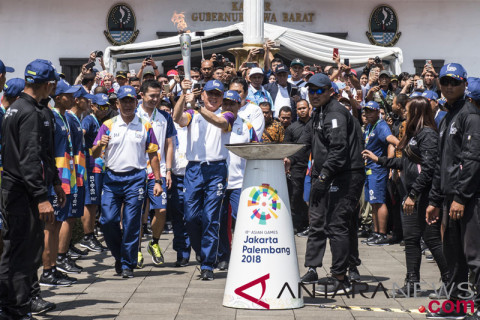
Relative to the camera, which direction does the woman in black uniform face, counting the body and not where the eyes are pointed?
to the viewer's left

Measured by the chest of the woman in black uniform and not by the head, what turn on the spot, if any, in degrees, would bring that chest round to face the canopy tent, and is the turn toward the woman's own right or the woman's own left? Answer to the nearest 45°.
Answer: approximately 90° to the woman's own right

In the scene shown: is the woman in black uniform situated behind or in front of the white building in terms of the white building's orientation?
in front

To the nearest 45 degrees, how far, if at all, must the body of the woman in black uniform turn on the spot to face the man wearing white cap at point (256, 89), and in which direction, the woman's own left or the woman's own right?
approximately 45° to the woman's own right

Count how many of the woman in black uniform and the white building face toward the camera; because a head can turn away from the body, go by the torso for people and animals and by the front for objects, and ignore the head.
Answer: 1

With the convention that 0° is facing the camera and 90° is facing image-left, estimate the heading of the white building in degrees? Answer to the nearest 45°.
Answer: approximately 0°

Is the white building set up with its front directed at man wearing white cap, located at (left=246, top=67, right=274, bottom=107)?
yes

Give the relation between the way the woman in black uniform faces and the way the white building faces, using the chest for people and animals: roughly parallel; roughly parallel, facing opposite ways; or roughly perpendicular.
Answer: roughly perpendicular
